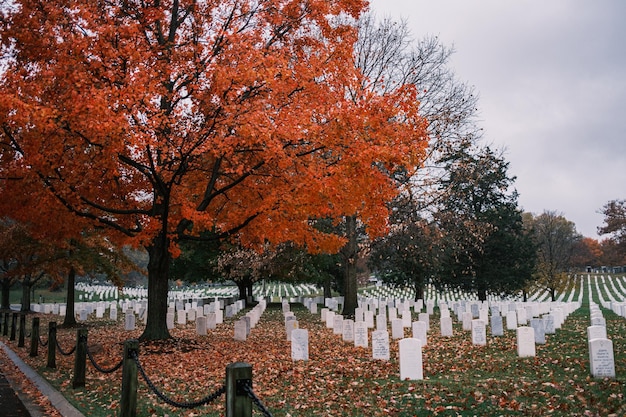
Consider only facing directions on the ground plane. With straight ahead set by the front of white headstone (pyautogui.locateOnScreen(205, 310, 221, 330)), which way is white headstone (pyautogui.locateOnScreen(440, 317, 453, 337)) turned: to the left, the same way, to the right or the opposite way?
the same way

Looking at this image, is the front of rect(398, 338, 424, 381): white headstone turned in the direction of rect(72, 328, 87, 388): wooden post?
no

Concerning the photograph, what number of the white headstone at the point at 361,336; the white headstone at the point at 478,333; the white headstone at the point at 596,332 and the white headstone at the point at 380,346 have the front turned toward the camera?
4

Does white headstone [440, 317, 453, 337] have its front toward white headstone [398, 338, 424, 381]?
yes

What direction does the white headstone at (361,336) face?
toward the camera

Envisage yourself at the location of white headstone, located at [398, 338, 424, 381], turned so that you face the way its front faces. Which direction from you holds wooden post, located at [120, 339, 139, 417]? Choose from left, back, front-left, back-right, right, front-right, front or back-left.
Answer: front-right

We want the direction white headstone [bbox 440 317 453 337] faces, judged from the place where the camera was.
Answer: facing the viewer

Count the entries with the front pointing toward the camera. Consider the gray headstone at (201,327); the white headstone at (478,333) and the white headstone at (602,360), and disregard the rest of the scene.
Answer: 3

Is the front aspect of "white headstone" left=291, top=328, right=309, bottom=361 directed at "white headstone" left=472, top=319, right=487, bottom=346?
no

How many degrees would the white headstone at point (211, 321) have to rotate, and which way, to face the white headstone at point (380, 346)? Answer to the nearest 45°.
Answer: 0° — it already faces it

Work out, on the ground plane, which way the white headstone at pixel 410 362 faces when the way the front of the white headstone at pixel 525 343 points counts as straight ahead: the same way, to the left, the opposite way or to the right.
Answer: the same way

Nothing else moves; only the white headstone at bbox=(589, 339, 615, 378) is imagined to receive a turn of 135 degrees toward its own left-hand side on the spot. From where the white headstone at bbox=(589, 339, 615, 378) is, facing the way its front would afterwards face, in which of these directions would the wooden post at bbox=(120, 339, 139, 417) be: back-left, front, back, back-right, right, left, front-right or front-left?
back

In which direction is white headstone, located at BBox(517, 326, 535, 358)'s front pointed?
toward the camera

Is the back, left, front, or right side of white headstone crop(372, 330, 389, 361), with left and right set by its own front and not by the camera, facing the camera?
front

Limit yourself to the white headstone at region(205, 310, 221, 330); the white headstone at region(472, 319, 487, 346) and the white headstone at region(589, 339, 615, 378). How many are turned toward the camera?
3

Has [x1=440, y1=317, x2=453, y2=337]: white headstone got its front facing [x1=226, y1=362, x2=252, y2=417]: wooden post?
yes

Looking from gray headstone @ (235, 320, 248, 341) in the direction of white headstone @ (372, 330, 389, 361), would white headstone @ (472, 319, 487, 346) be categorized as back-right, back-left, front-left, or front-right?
front-left

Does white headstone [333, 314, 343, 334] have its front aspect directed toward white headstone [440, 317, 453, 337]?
no
